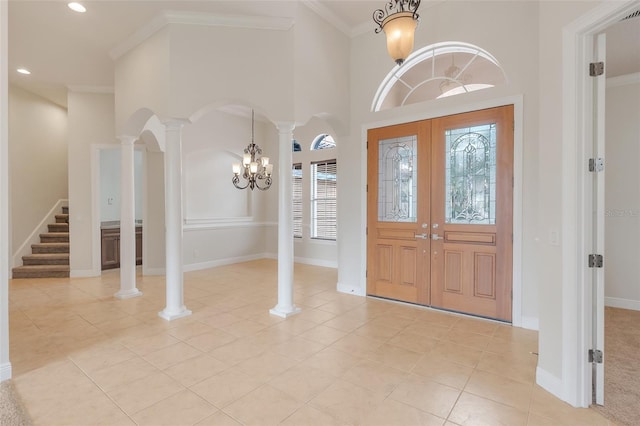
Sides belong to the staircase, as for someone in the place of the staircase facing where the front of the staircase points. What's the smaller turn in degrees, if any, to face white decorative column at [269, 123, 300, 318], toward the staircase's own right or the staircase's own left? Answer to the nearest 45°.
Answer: approximately 45° to the staircase's own left

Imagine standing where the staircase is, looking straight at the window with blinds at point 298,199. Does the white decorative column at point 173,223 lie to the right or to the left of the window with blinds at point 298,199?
right

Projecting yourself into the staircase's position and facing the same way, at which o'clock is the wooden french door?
The wooden french door is roughly at 11 o'clock from the staircase.

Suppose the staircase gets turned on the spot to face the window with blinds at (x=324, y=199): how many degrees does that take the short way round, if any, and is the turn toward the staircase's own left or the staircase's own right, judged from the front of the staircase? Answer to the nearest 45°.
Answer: approximately 45° to the staircase's own left

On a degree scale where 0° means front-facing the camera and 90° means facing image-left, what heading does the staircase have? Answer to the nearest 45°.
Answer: approximately 0°

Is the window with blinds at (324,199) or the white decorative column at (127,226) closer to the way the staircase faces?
the white decorative column

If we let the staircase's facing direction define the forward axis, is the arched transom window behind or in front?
in front

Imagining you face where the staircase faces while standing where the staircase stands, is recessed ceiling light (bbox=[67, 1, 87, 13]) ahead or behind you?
ahead

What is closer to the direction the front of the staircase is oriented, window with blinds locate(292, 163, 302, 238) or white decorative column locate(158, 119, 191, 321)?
the white decorative column

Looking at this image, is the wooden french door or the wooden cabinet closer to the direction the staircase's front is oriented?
the wooden french door

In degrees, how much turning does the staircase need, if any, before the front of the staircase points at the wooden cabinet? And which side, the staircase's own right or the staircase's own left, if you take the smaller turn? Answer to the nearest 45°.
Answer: approximately 45° to the staircase's own left
